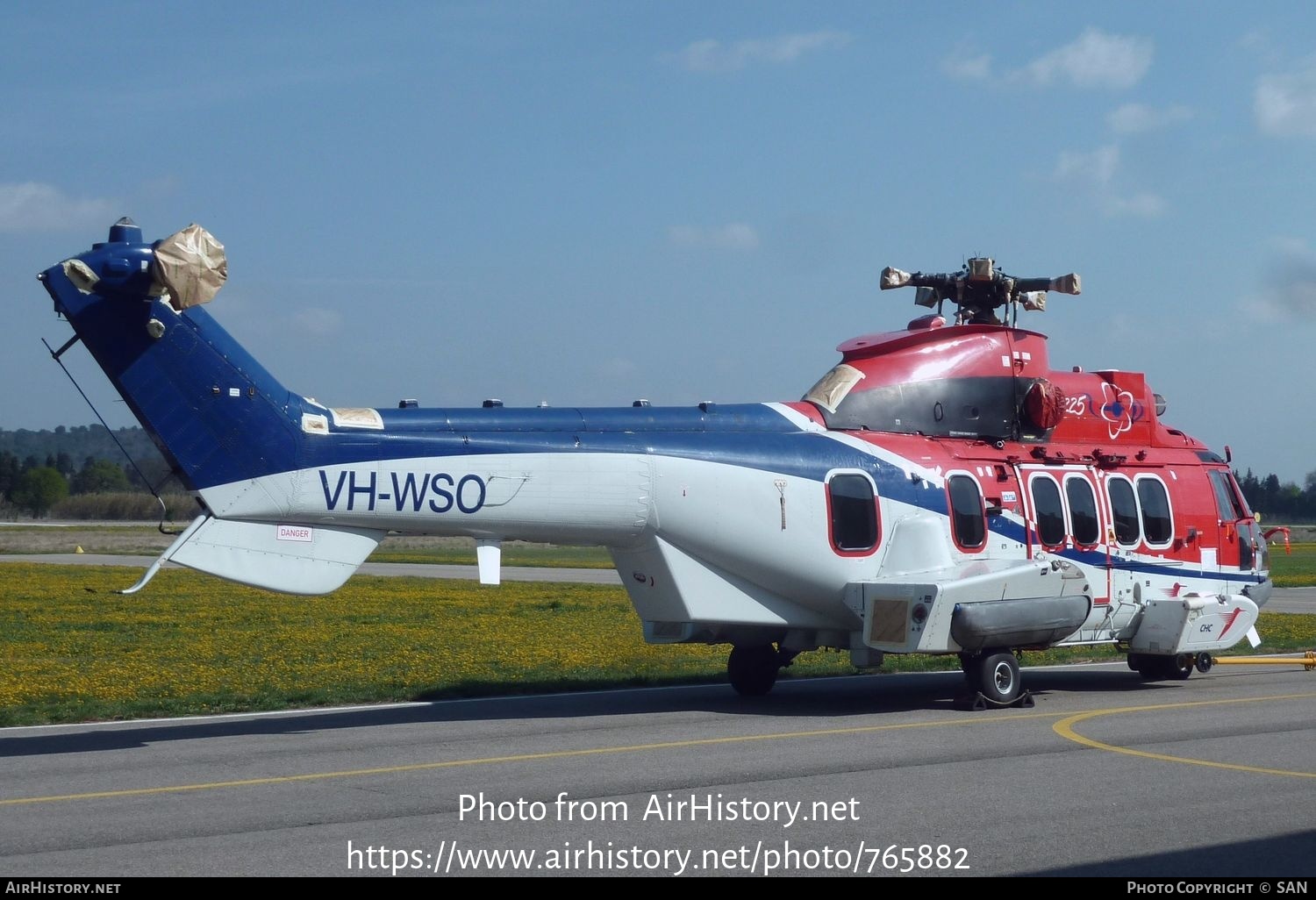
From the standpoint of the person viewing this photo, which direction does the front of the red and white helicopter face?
facing away from the viewer and to the right of the viewer
